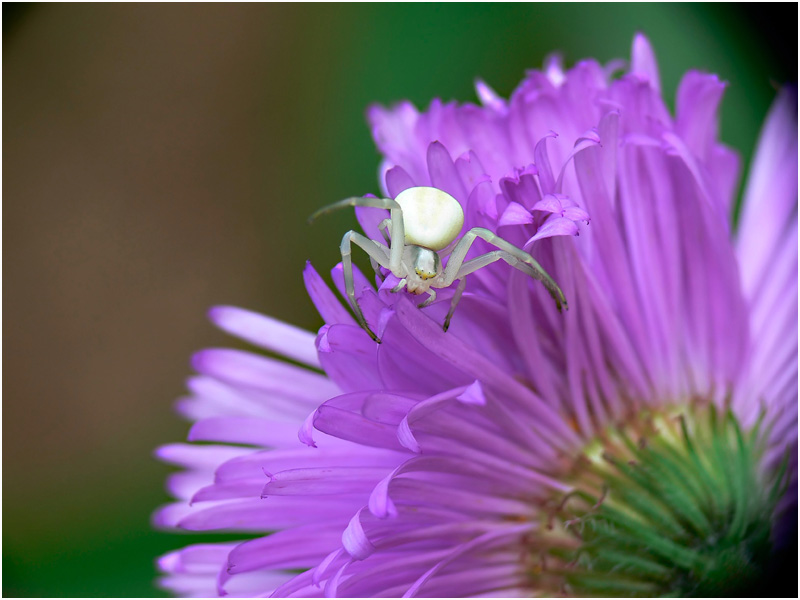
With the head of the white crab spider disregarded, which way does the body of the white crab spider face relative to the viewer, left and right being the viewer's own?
facing the viewer
